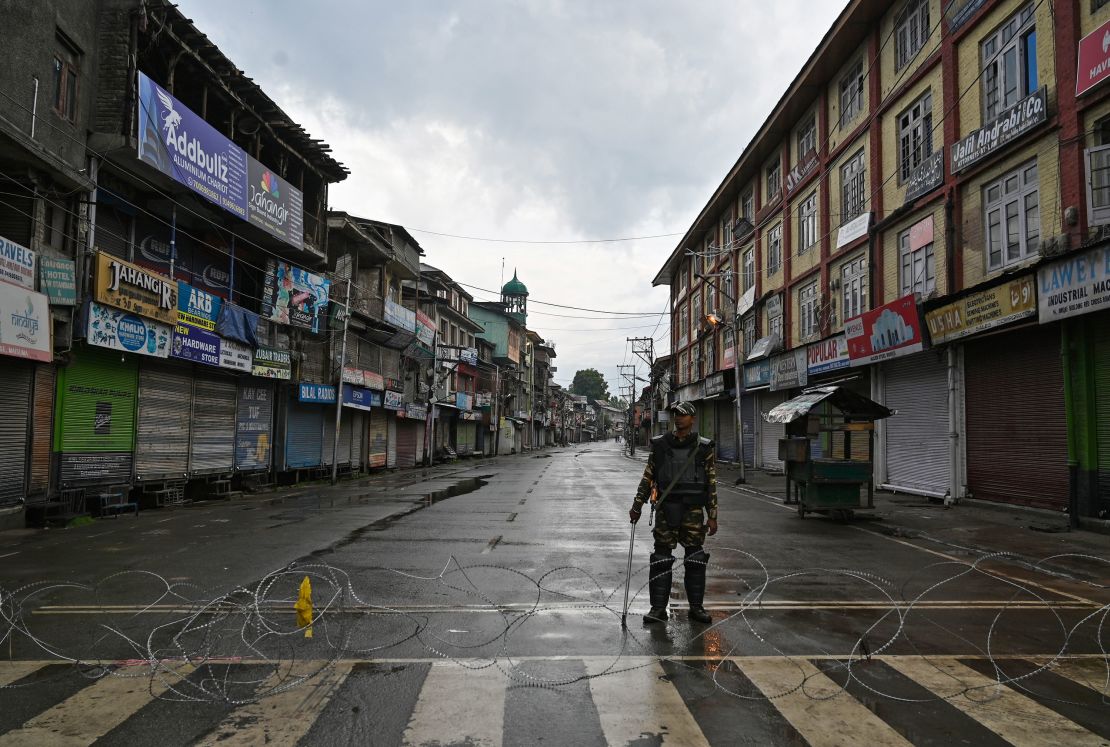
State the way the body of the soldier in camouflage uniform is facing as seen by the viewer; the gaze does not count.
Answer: toward the camera

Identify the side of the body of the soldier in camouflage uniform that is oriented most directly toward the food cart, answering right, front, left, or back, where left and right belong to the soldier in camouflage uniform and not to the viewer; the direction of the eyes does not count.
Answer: back

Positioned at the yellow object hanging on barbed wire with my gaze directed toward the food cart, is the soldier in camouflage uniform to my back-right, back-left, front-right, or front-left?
front-right

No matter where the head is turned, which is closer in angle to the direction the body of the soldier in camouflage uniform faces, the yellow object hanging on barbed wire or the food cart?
the yellow object hanging on barbed wire

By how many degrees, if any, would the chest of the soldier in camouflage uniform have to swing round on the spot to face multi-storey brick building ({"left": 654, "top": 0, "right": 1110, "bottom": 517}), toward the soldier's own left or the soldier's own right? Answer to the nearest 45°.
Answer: approximately 135° to the soldier's own left

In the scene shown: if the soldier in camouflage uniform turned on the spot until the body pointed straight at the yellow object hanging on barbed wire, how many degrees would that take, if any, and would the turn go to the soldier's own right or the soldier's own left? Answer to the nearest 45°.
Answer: approximately 45° to the soldier's own right

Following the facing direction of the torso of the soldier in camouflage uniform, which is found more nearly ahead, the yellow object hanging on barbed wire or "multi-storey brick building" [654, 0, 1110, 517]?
the yellow object hanging on barbed wire
